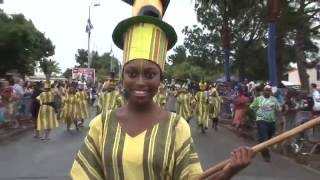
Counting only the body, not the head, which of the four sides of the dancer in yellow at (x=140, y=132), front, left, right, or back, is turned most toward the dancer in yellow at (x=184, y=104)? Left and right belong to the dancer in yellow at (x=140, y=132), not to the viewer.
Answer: back

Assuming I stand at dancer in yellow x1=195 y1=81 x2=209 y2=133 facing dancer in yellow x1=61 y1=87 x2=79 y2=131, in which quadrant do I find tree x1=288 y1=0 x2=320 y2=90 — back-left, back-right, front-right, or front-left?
back-right

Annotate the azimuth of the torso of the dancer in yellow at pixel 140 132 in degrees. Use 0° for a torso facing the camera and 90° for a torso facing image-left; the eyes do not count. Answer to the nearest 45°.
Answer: approximately 0°

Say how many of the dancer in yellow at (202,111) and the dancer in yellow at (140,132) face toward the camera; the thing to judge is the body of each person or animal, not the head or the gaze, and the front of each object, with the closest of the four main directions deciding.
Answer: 2

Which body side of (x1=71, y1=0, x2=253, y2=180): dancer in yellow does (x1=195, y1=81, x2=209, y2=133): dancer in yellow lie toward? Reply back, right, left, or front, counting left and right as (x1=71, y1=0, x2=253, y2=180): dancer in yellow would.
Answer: back

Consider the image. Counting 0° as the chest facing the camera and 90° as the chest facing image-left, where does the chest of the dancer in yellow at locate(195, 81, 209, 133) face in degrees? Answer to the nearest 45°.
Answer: approximately 0°
